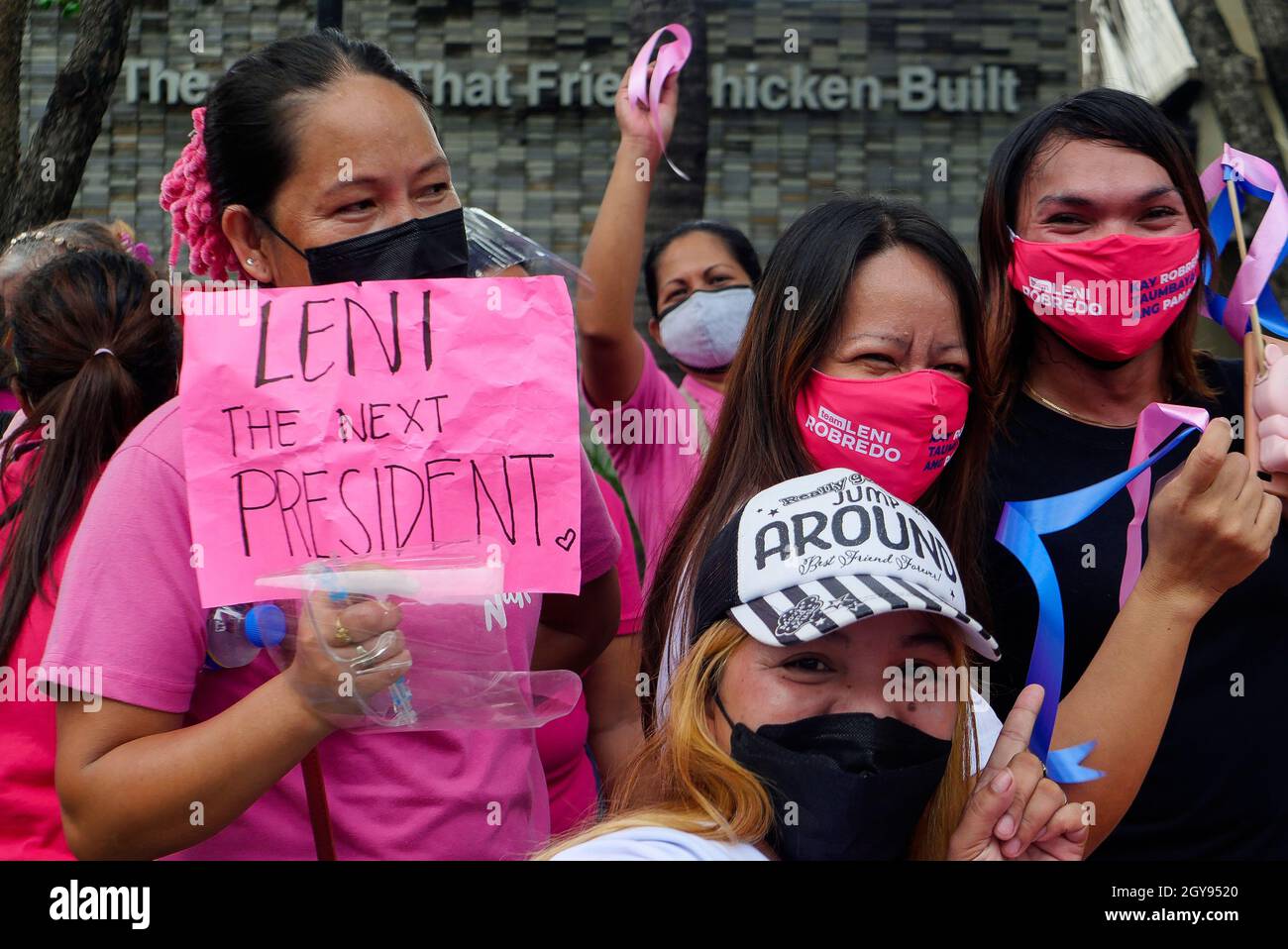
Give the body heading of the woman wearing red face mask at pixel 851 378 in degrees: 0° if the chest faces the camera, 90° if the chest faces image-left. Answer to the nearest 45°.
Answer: approximately 315°

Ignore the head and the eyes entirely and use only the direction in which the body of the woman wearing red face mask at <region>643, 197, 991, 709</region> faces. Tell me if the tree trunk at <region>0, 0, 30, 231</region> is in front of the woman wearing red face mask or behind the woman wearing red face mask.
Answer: behind

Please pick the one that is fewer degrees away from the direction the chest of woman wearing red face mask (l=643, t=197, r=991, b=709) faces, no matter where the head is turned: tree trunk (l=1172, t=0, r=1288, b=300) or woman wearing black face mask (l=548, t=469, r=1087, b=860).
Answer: the woman wearing black face mask

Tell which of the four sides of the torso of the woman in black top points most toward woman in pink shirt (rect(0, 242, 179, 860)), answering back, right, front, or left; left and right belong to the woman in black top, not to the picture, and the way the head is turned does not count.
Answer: right
